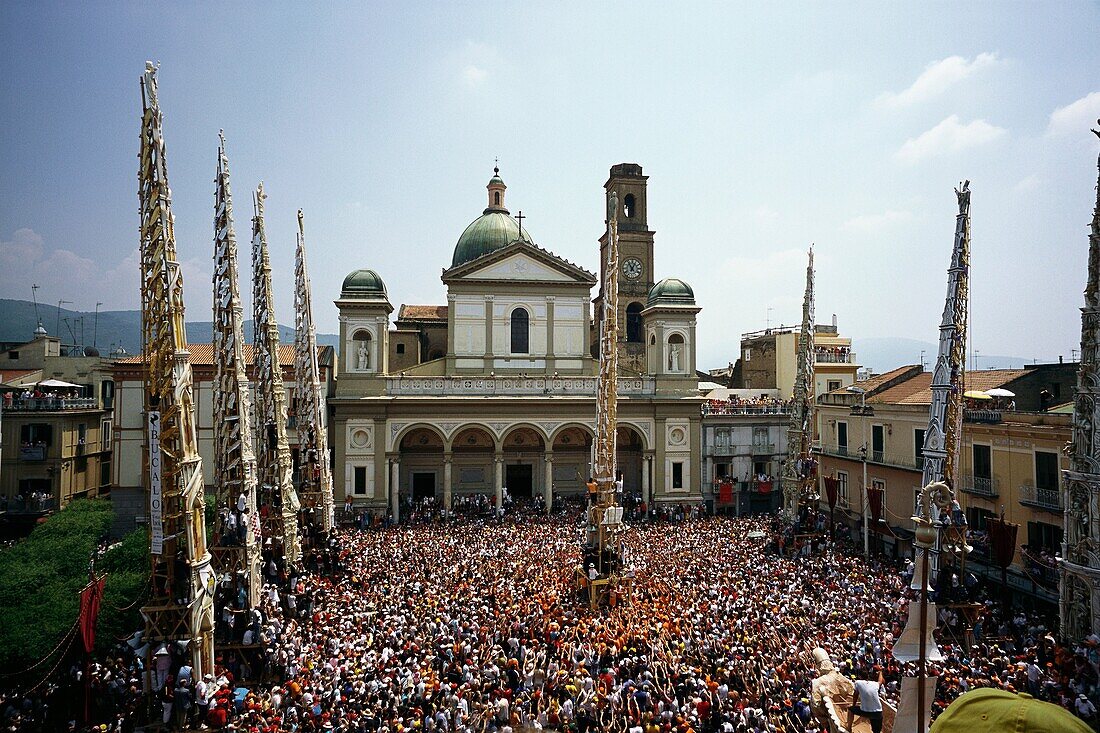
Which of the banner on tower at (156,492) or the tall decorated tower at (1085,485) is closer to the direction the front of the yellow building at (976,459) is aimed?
the banner on tower

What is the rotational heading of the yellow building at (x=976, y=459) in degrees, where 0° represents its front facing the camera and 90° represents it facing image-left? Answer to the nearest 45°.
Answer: approximately 45°

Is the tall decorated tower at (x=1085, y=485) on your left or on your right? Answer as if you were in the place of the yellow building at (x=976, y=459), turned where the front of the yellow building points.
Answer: on your left
